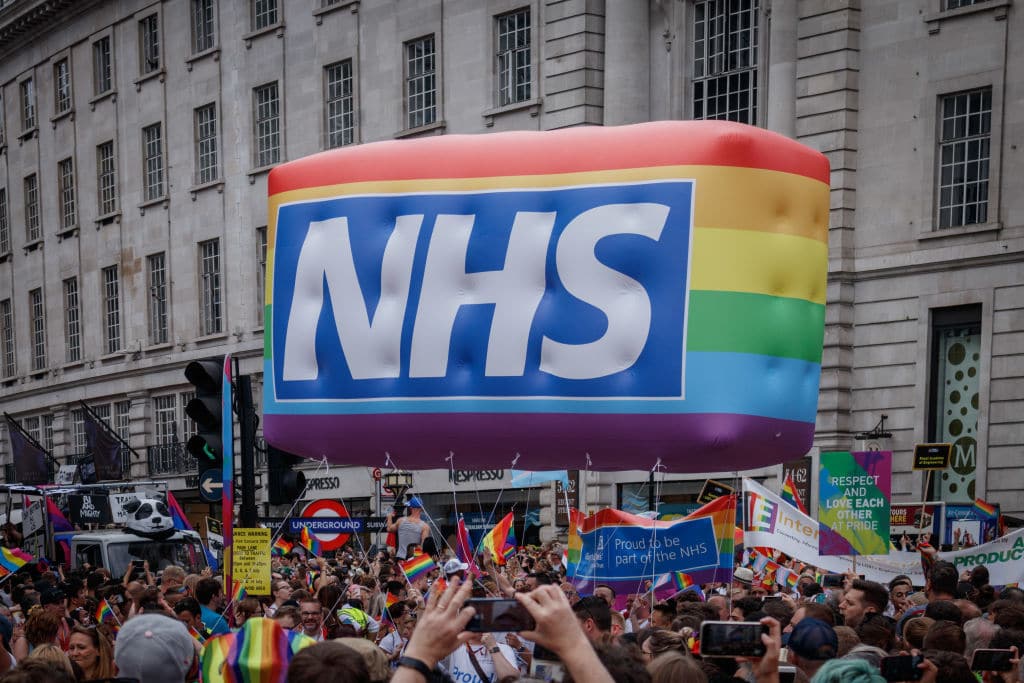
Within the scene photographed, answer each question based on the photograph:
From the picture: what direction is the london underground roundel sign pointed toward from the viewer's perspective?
toward the camera

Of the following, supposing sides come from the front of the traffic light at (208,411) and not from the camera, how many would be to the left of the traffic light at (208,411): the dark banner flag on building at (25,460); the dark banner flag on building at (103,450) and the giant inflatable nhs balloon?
1

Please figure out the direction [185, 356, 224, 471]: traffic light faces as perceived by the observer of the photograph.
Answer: facing the viewer and to the left of the viewer

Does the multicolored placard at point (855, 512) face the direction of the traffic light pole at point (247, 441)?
no

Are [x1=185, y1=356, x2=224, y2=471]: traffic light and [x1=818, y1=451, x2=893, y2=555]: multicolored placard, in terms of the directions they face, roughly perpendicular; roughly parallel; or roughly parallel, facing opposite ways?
roughly parallel

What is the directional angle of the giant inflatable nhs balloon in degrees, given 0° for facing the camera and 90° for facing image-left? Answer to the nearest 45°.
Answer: approximately 45°

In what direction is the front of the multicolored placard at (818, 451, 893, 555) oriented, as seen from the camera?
facing the viewer

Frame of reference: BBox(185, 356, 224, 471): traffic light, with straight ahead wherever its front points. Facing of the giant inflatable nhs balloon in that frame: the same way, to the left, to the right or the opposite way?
the same way

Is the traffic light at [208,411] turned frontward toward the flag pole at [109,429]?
no

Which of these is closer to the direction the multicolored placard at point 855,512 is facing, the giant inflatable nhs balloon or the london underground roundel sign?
the giant inflatable nhs balloon
